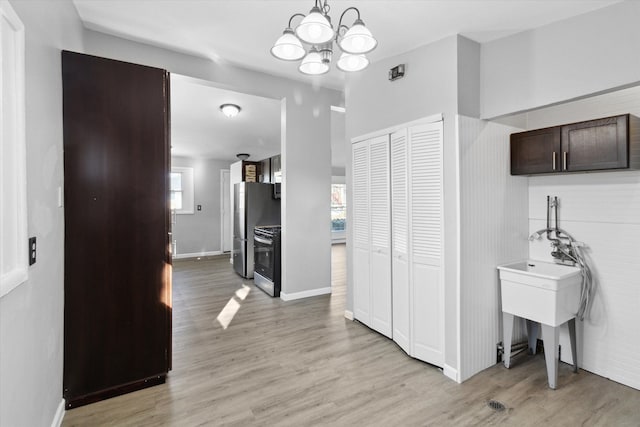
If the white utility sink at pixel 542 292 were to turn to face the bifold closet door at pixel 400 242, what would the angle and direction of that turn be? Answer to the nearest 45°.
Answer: approximately 45° to its right

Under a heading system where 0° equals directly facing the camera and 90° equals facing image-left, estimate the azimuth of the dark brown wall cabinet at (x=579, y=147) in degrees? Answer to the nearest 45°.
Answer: approximately 45°

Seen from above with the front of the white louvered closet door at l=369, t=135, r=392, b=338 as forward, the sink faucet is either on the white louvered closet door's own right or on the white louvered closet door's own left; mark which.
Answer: on the white louvered closet door's own left

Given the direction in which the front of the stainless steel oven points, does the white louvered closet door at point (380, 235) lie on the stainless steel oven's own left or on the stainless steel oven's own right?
on the stainless steel oven's own left

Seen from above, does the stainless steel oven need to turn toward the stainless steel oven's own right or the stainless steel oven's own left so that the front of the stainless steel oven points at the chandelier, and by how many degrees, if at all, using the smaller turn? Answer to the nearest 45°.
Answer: approximately 45° to the stainless steel oven's own left

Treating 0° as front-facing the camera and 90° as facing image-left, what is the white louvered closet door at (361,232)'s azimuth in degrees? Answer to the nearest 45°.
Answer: approximately 45°

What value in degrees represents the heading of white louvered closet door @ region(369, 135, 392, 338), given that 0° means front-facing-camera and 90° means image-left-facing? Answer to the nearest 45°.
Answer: approximately 45°

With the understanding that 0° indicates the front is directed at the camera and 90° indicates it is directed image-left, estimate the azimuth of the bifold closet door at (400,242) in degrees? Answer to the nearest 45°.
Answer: approximately 45°

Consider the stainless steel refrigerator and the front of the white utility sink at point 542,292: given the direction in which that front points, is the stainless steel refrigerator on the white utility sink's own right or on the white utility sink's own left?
on the white utility sink's own right

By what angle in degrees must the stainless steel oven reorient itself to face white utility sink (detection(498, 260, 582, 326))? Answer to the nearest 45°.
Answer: approximately 90° to its left
